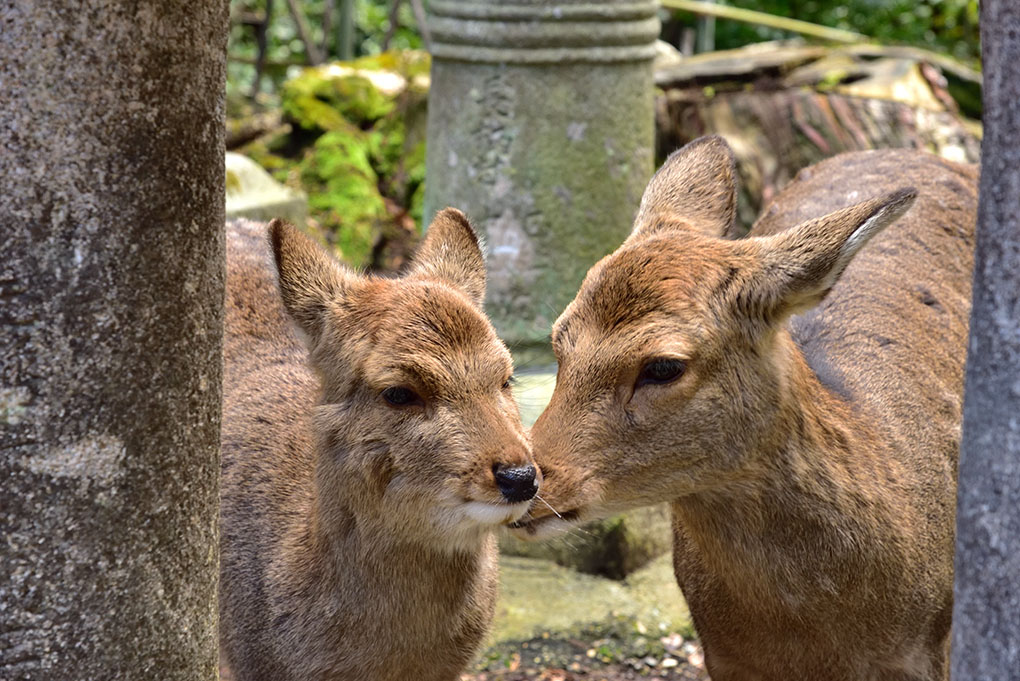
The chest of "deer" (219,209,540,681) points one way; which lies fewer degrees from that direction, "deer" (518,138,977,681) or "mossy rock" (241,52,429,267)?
the deer

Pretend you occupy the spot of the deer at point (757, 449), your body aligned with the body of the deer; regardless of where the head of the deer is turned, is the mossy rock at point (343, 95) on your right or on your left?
on your right

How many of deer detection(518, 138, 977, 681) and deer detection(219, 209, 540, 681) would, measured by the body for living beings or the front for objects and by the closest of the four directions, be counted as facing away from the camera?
0

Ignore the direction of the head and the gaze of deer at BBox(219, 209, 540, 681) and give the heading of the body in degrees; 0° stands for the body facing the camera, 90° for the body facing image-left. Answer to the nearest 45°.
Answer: approximately 315°

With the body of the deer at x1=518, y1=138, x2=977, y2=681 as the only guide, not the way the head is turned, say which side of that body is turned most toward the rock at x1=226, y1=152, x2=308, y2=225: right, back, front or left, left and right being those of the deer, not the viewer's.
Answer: right

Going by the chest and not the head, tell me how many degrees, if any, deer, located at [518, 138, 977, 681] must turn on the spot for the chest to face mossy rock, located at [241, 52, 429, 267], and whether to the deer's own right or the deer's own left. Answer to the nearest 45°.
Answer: approximately 90° to the deer's own right

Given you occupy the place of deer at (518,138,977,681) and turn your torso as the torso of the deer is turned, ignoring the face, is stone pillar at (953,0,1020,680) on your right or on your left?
on your left

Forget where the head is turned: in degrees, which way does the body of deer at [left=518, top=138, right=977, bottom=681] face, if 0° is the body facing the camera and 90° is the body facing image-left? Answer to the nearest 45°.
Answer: approximately 45°

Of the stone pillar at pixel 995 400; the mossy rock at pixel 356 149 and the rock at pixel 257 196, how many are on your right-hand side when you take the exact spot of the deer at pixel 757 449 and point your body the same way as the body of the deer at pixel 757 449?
2

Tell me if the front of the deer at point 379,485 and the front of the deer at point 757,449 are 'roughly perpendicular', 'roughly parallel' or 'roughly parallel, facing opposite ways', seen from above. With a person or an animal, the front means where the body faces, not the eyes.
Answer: roughly perpendicular

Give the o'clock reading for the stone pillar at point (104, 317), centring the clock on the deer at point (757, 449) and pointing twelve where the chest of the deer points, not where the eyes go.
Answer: The stone pillar is roughly at 12 o'clock from the deer.
